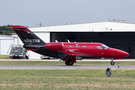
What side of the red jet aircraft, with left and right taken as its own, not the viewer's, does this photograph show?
right
